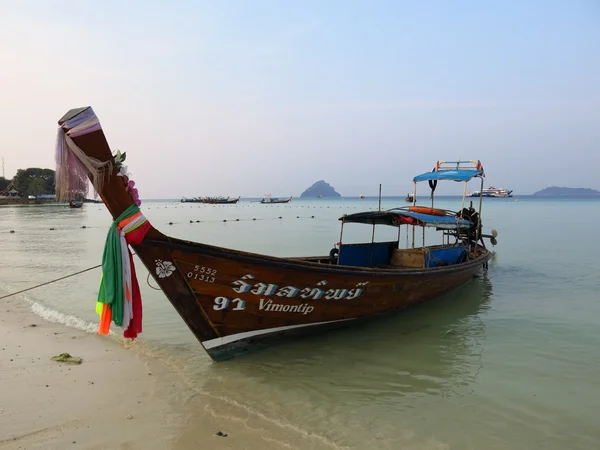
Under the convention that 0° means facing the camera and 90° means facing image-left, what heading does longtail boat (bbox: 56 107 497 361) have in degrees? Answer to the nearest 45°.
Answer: approximately 45°
